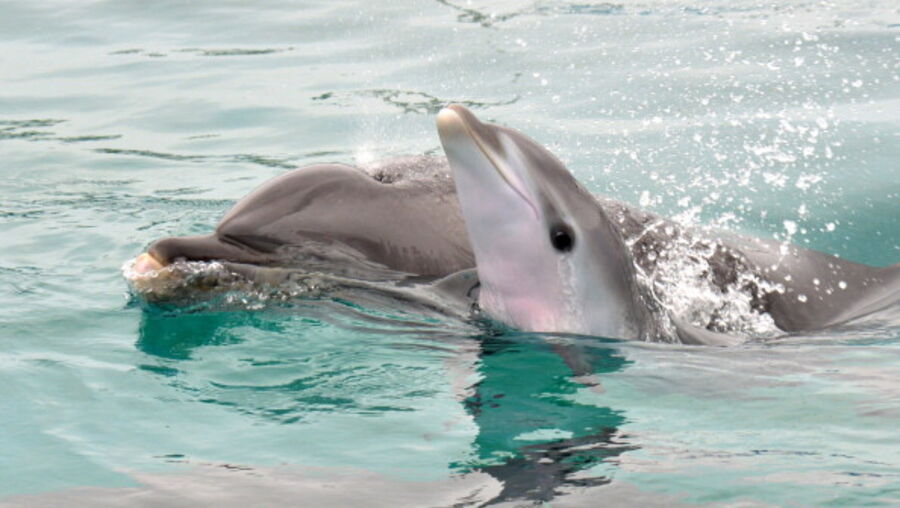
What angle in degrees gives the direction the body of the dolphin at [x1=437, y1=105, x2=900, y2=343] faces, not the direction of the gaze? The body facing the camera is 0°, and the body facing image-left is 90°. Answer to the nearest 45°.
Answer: approximately 90°

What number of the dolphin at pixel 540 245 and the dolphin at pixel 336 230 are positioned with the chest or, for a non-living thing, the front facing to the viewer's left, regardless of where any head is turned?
2

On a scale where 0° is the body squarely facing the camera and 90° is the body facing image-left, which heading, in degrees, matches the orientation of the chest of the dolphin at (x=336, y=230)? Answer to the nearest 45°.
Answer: approximately 90°

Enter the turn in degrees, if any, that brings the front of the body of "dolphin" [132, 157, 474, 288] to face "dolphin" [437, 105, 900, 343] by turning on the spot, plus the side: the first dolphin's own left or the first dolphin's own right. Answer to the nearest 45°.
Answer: approximately 135° to the first dolphin's own left

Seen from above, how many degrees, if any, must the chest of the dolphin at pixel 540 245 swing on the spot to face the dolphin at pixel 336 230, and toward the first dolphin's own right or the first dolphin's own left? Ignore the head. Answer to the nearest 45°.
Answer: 0° — it already faces it
